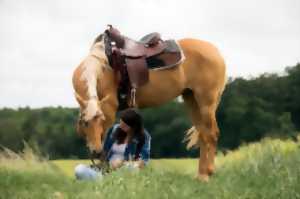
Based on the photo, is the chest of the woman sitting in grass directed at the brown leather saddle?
no

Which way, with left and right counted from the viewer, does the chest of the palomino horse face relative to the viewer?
facing to the left of the viewer

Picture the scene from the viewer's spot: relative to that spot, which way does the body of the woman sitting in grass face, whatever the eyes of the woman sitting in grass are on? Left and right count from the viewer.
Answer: facing the viewer and to the left of the viewer

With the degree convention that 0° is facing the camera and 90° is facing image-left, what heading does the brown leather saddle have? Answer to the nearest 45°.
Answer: approximately 90°

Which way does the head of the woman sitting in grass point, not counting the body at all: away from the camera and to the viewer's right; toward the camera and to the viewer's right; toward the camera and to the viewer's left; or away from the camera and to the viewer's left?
toward the camera and to the viewer's left

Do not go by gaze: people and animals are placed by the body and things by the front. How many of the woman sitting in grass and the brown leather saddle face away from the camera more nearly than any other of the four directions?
0
